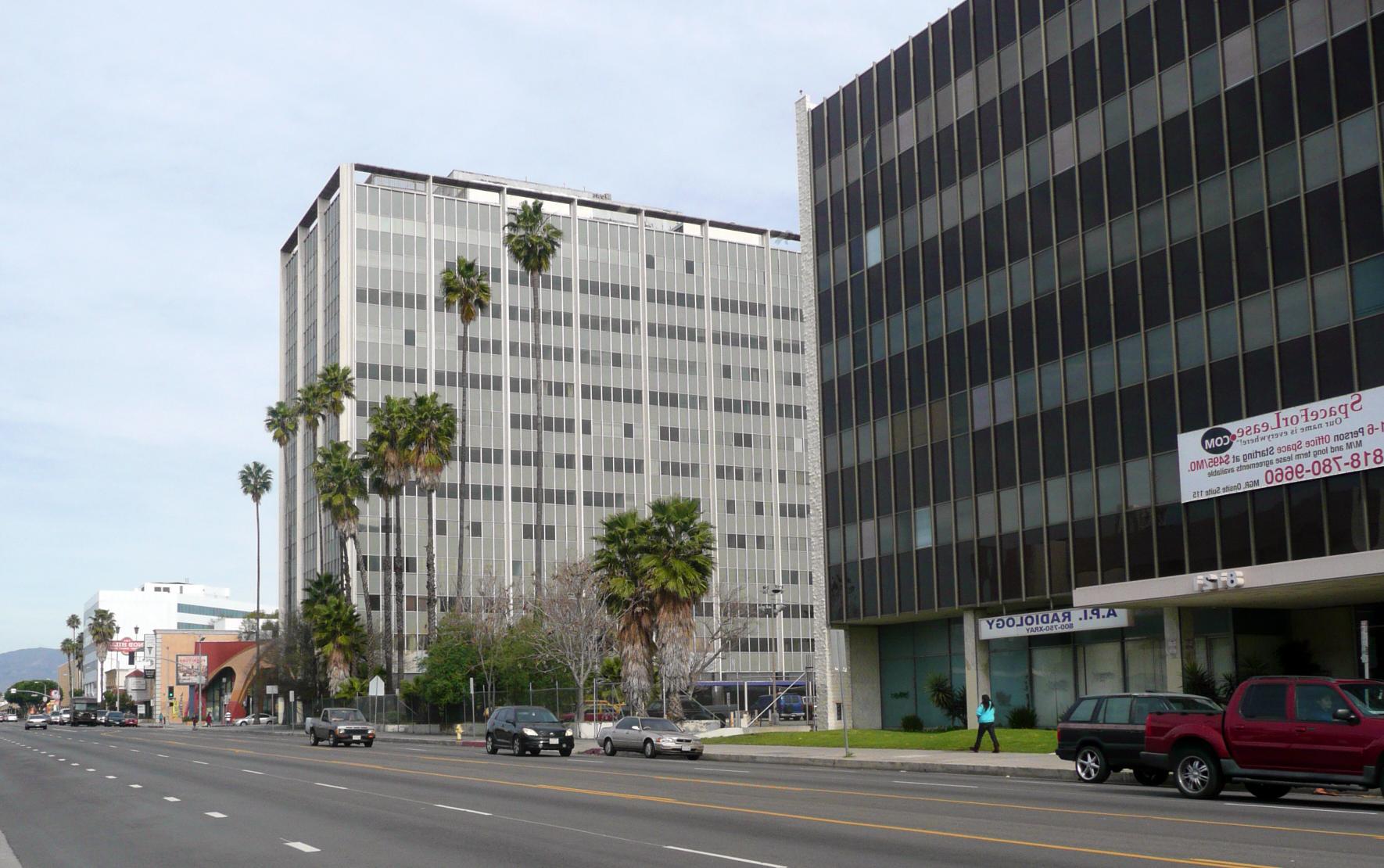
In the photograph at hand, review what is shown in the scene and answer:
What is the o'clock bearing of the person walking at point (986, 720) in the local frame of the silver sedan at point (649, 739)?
The person walking is roughly at 12 o'clock from the silver sedan.

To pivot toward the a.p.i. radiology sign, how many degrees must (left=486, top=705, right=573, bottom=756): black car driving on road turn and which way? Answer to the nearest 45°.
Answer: approximately 45° to its left

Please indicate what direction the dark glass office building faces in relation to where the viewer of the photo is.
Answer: facing the viewer and to the left of the viewer

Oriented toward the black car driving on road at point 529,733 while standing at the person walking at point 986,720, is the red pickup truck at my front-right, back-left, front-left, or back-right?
back-left

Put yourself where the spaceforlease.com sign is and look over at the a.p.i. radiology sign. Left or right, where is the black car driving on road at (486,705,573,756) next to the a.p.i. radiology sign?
left

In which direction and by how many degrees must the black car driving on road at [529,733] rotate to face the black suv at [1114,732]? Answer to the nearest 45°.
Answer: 0° — it already faces it

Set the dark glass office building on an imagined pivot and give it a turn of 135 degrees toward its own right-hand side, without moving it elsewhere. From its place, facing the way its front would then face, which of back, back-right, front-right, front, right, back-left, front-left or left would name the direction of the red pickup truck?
back

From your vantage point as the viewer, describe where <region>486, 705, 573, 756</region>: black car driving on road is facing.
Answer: facing the viewer and to the right of the viewer

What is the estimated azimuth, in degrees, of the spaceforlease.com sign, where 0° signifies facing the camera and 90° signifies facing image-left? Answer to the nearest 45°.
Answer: approximately 45°

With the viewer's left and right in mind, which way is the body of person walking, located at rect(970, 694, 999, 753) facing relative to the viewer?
facing away from the viewer and to the left of the viewer

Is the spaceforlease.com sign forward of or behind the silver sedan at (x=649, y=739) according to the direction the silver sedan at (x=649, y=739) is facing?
forward

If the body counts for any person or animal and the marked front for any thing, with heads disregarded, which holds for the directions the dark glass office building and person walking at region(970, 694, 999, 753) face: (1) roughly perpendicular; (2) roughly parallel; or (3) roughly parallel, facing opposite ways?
roughly perpendicular

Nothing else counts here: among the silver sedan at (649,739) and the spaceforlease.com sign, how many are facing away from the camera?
0

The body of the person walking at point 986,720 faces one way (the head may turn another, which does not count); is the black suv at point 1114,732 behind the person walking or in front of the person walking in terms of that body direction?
behind

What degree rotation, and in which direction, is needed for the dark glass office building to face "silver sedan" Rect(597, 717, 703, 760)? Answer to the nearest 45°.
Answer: approximately 45° to its right

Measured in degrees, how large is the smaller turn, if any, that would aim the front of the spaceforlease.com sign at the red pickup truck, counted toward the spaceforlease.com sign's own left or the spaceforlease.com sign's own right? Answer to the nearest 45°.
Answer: approximately 45° to the spaceforlease.com sign's own left
